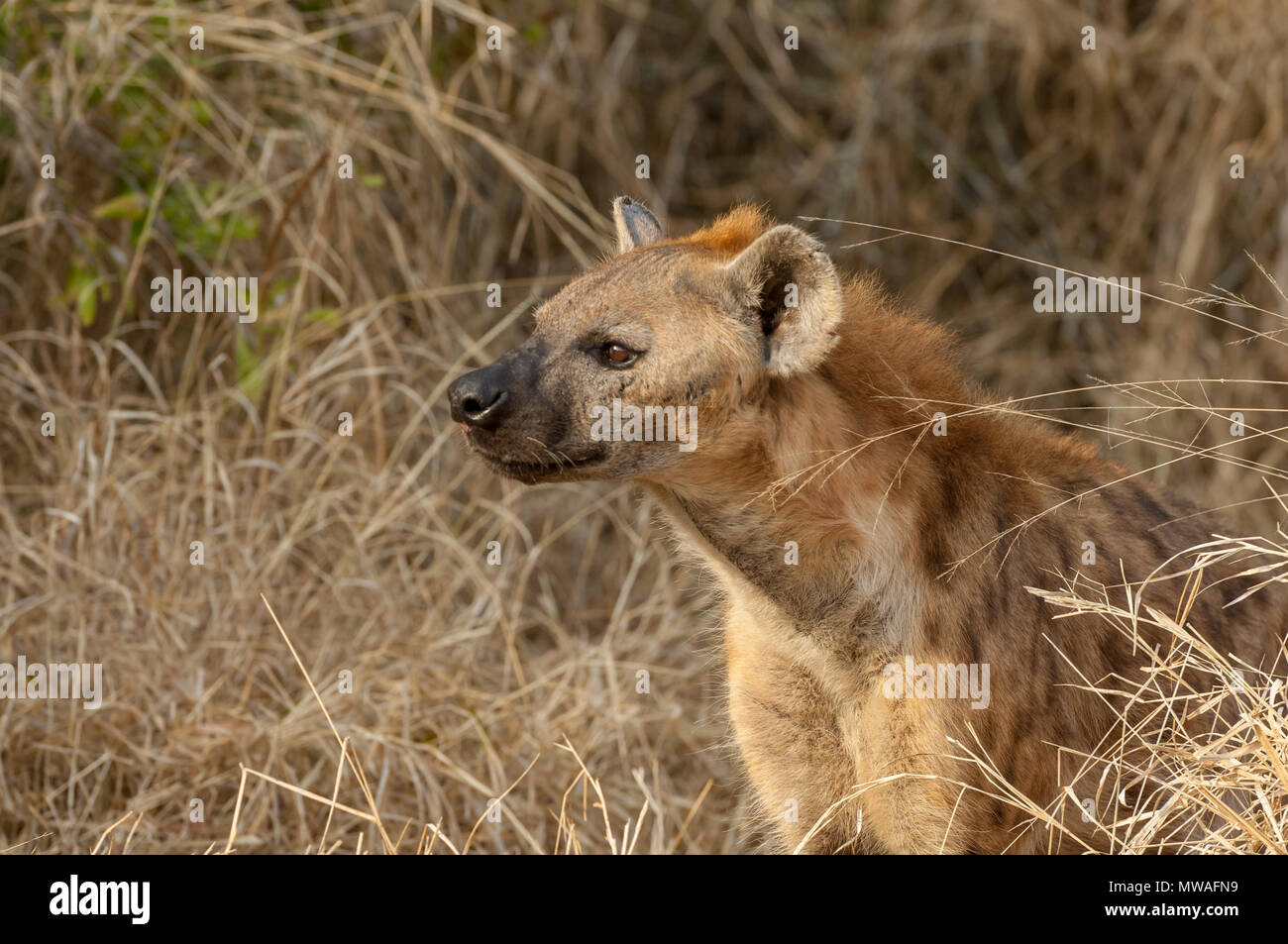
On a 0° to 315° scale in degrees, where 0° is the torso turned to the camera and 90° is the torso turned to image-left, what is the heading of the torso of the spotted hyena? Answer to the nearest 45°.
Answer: approximately 45°
